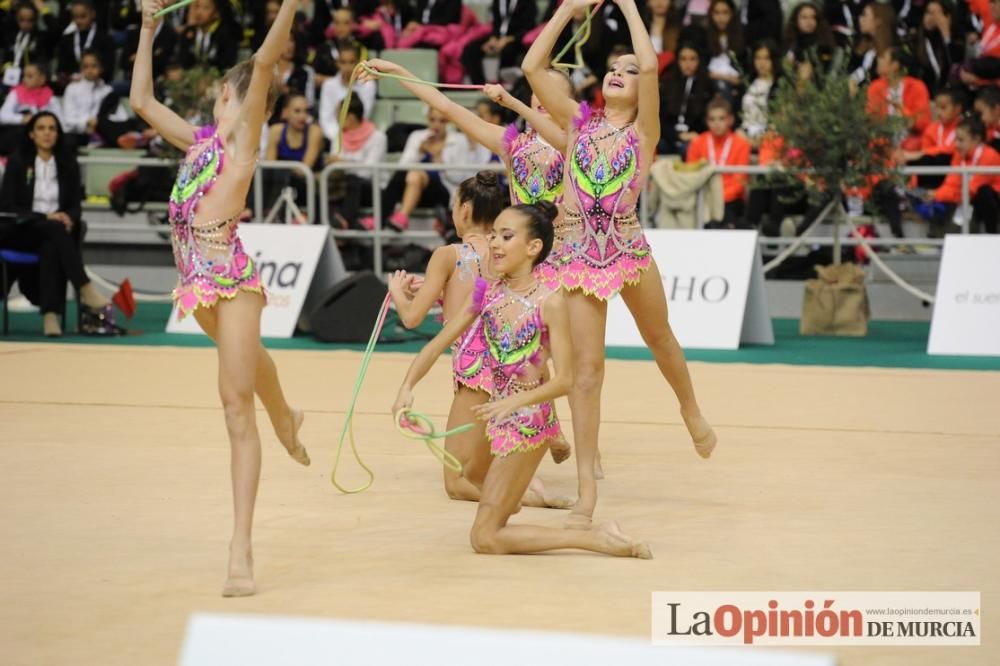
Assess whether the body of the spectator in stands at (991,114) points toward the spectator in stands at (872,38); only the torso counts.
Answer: no

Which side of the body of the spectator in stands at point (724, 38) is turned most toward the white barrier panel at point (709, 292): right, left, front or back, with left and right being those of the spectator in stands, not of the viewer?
front

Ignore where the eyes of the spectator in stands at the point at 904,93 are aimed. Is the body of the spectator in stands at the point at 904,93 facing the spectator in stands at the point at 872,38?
no

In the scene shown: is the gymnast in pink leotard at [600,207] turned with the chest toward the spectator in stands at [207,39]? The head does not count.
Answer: no

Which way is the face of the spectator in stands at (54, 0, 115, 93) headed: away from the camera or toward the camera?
toward the camera

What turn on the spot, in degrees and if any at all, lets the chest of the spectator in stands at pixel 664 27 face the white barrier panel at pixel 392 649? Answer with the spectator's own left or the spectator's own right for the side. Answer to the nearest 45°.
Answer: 0° — they already face it

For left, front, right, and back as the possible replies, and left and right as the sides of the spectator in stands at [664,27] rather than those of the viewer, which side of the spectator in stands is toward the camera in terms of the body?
front

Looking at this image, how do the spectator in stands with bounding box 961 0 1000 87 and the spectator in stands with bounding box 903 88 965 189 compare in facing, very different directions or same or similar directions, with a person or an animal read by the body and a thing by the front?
same or similar directions

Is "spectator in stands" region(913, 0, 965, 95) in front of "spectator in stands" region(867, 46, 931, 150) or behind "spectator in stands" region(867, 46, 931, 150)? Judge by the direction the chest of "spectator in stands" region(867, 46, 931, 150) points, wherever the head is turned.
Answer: behind

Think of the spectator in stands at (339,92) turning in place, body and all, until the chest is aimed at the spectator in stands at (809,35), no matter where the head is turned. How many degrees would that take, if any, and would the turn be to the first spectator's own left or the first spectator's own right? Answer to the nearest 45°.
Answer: approximately 90° to the first spectator's own left

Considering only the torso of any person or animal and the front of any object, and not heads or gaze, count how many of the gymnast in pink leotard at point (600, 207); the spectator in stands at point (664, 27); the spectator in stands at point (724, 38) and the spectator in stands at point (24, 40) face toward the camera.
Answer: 4

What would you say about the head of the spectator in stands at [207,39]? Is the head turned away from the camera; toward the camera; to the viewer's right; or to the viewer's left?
toward the camera

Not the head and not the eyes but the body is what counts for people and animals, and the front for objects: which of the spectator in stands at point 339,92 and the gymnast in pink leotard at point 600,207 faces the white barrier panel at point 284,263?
the spectator in stands

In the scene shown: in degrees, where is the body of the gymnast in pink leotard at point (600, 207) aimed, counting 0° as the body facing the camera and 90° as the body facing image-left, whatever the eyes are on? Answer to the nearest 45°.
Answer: approximately 0°

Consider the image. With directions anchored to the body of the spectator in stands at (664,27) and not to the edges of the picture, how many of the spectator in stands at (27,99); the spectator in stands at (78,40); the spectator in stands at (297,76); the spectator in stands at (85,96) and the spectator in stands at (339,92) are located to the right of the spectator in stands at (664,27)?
5

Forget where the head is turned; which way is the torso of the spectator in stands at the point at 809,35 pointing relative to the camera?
toward the camera

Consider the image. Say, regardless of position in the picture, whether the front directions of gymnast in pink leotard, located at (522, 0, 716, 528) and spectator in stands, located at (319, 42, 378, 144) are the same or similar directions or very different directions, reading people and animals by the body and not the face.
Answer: same or similar directions

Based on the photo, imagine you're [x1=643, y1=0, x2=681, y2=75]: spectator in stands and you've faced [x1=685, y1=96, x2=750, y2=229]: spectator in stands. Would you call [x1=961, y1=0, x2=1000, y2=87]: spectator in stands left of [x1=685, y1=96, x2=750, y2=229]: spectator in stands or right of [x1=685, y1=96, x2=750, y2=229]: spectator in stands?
left

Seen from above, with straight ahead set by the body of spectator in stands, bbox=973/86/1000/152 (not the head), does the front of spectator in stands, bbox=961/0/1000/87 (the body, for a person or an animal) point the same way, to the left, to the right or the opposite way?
the same way
